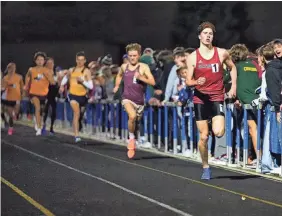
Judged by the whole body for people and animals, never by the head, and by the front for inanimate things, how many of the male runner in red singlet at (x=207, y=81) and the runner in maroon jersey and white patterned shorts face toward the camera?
2

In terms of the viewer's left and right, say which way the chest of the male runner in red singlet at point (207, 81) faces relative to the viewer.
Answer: facing the viewer

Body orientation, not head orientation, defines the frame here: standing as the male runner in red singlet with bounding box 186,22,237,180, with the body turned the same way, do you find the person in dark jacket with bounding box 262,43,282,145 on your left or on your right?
on your left

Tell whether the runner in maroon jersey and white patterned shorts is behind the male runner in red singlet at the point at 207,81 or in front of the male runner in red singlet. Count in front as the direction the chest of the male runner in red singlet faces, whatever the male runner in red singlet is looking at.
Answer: behind

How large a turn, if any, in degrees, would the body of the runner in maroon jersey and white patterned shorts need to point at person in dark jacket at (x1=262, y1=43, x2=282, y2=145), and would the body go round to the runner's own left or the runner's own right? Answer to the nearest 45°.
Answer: approximately 45° to the runner's own left

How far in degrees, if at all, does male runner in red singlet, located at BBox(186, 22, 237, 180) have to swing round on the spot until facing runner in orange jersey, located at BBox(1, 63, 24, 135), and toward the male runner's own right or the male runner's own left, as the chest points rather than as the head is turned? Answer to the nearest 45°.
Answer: approximately 135° to the male runner's own right

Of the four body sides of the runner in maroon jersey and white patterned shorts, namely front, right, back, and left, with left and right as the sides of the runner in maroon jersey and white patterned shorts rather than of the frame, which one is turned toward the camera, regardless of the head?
front

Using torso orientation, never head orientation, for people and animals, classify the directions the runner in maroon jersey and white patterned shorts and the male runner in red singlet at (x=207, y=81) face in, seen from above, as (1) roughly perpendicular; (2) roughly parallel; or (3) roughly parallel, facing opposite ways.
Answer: roughly parallel

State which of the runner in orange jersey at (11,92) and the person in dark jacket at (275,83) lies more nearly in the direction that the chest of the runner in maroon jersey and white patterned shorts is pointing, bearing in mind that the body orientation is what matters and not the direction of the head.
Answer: the person in dark jacket
